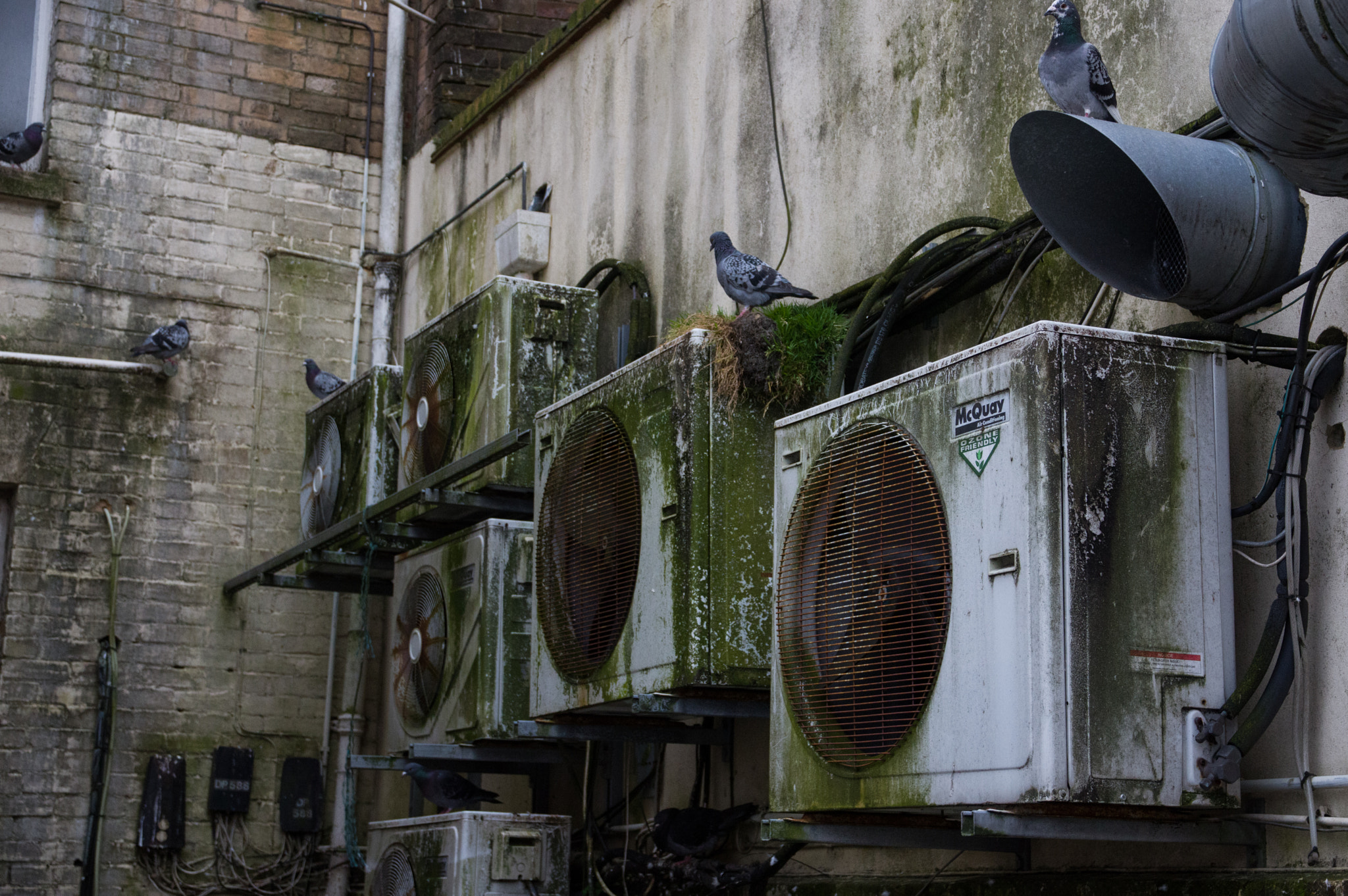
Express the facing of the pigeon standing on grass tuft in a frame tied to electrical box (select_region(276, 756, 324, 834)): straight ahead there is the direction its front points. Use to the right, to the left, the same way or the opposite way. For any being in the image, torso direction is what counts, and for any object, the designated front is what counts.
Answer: to the right

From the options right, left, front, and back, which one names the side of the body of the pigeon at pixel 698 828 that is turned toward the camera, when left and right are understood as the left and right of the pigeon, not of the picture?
left

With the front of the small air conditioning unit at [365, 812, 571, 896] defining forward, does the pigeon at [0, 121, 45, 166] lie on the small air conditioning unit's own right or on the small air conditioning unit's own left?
on the small air conditioning unit's own right

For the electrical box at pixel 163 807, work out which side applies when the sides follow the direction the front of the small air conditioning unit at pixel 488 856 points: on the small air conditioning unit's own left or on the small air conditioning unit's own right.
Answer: on the small air conditioning unit's own right

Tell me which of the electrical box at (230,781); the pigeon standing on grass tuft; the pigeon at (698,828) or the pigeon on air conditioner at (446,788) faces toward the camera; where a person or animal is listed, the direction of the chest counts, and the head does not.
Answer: the electrical box

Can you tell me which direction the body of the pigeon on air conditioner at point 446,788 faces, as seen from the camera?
to the viewer's left

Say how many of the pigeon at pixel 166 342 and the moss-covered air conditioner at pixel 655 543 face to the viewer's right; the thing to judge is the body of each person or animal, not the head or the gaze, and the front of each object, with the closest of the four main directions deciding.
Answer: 1

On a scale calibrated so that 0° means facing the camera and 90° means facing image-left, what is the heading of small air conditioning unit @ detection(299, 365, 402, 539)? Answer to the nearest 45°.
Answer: approximately 45°

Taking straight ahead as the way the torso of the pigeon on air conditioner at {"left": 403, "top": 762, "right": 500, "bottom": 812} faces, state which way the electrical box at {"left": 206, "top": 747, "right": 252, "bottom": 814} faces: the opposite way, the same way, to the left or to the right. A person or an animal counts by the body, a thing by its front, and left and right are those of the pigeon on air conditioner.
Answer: to the left

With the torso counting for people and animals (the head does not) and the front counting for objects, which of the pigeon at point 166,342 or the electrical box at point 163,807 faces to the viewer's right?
the pigeon

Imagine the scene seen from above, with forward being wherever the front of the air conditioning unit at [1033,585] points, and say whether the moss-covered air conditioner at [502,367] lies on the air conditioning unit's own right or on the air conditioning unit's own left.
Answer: on the air conditioning unit's own right

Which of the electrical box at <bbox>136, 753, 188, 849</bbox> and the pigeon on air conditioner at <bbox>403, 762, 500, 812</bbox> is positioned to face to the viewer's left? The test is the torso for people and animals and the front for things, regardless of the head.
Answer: the pigeon on air conditioner

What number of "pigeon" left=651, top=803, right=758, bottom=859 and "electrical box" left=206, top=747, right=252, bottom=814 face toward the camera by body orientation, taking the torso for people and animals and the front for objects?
1
